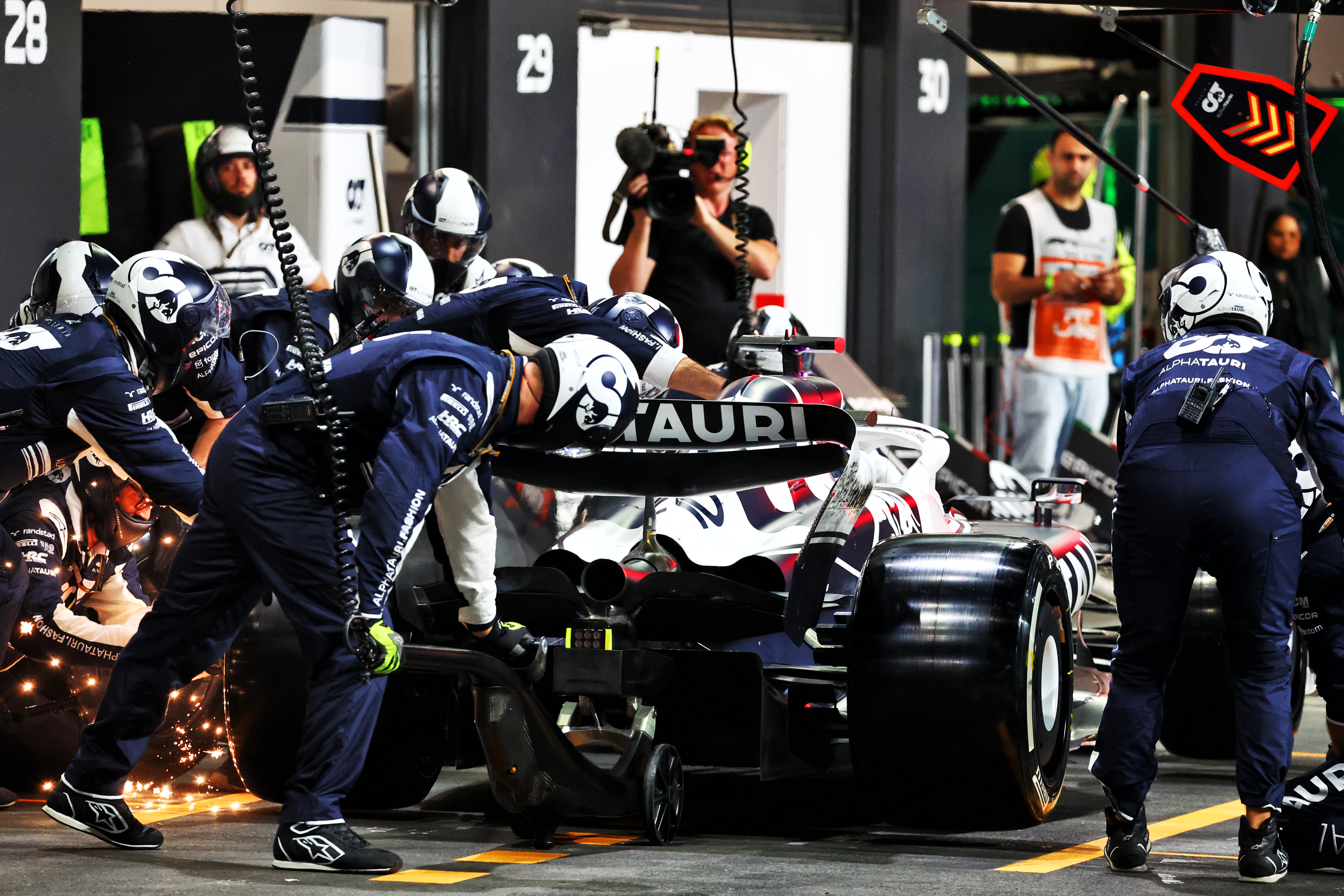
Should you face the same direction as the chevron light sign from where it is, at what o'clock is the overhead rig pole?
The overhead rig pole is roughly at 2 o'clock from the chevron light sign.

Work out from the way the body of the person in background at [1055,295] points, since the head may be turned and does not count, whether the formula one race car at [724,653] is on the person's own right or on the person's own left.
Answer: on the person's own right

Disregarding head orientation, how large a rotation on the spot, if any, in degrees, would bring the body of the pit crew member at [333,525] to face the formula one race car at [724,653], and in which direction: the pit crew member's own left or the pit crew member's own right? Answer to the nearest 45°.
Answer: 0° — they already face it

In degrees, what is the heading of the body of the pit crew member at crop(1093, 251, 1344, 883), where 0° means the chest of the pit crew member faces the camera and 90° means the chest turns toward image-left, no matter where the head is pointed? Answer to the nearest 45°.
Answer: approximately 180°

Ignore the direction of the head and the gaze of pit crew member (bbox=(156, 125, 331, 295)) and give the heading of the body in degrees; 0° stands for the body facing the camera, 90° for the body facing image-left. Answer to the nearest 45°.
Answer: approximately 0°

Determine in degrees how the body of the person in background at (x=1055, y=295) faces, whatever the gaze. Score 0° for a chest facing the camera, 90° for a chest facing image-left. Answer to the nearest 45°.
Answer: approximately 315°

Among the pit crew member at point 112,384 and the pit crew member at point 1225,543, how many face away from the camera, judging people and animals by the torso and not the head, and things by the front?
1

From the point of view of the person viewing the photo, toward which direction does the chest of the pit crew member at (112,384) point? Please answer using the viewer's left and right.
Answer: facing to the right of the viewer

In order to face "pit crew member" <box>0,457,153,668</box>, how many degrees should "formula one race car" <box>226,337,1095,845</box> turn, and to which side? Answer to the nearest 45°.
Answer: approximately 90° to its left

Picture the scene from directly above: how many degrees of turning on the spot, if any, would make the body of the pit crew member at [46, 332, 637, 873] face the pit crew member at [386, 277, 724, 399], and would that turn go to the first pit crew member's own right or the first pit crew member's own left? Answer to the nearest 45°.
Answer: approximately 45° to the first pit crew member's own left

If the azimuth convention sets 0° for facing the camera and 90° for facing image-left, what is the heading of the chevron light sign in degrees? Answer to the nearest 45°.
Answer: approximately 0°

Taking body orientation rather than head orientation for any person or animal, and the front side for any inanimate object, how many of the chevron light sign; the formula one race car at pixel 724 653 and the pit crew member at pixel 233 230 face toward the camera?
2

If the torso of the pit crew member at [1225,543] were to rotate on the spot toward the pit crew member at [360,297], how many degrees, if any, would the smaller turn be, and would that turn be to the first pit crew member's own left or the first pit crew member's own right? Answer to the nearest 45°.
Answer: approximately 90° to the first pit crew member's own left

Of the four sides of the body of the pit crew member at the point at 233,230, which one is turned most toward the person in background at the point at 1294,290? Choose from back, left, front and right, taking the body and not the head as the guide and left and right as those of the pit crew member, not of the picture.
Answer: left

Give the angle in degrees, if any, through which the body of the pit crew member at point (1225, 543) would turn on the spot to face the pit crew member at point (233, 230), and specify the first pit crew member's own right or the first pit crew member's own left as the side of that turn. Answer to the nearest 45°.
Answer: approximately 45° to the first pit crew member's own left

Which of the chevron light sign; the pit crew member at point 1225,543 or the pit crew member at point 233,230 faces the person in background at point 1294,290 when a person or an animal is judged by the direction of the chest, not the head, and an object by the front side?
the pit crew member at point 1225,543

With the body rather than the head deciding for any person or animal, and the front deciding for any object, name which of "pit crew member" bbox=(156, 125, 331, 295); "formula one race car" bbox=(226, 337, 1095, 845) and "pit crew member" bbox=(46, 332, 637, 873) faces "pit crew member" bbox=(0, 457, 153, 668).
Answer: "pit crew member" bbox=(156, 125, 331, 295)

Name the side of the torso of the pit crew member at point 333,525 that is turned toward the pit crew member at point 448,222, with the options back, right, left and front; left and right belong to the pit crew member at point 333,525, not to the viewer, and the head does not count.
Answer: left

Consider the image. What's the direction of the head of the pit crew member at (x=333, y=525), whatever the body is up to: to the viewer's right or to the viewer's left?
to the viewer's right
